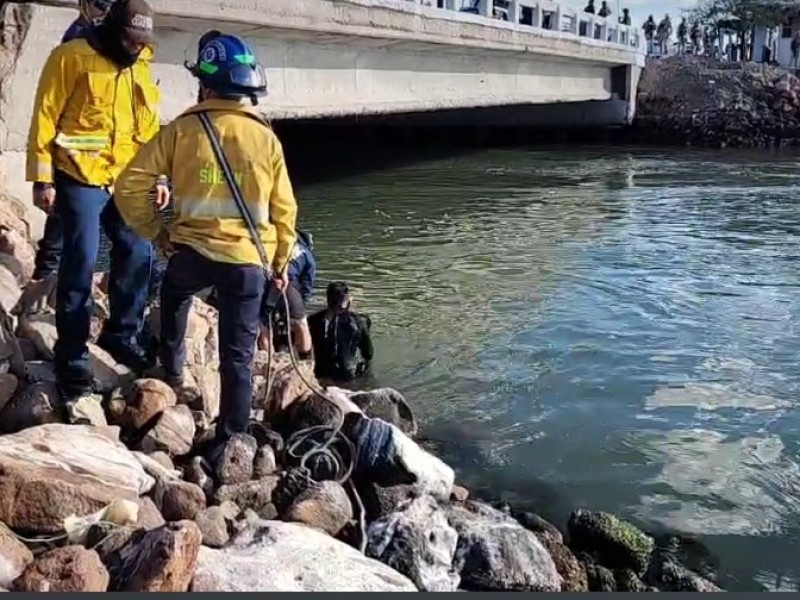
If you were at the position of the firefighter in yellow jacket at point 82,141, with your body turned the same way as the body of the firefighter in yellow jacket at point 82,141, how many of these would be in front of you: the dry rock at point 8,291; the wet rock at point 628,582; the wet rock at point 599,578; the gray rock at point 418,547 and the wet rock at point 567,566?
4

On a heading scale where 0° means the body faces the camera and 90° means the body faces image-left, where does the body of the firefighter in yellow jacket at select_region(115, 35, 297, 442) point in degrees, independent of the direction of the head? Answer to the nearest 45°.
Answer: approximately 180°

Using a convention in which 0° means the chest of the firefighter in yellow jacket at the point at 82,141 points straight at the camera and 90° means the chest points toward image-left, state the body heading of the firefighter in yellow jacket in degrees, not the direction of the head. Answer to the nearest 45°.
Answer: approximately 315°
